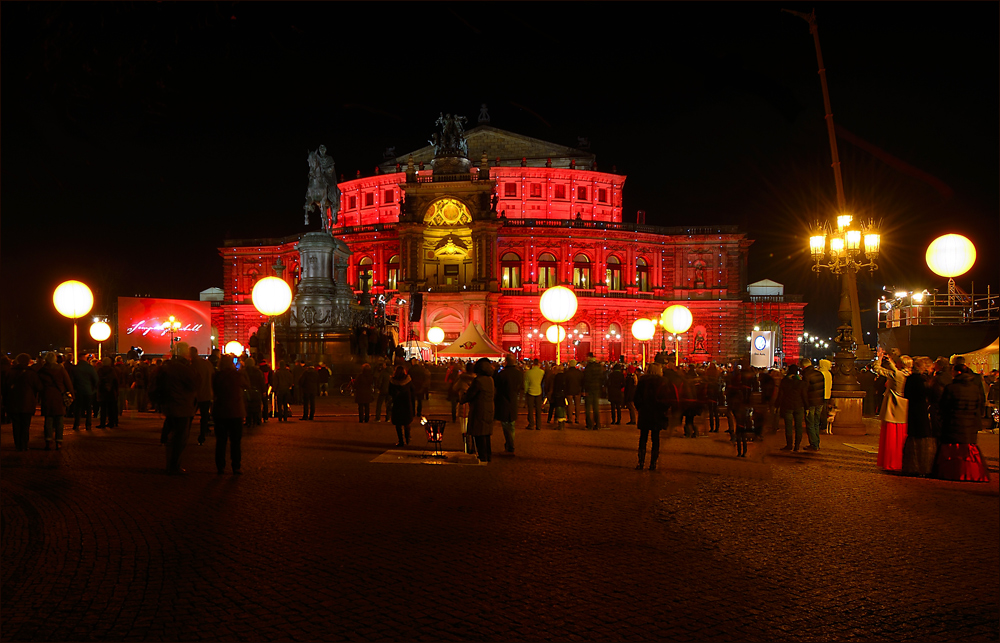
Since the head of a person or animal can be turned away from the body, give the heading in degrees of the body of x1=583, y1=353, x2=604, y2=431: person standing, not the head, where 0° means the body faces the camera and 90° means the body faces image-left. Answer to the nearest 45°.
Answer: approximately 180°

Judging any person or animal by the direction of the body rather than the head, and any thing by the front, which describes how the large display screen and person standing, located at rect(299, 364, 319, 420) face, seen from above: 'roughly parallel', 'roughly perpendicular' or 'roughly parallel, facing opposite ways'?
roughly parallel, facing opposite ways

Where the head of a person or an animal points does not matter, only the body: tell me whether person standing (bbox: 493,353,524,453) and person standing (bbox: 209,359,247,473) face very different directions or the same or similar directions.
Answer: same or similar directions

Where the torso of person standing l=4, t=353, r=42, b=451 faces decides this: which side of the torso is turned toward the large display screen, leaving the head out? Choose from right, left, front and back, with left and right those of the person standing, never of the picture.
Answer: front

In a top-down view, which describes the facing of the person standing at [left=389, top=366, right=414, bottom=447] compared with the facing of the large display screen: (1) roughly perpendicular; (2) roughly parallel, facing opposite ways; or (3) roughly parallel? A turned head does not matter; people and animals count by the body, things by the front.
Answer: roughly parallel, facing opposite ways

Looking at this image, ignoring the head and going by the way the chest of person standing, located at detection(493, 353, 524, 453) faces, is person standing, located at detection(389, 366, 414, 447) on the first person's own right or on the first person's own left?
on the first person's own left

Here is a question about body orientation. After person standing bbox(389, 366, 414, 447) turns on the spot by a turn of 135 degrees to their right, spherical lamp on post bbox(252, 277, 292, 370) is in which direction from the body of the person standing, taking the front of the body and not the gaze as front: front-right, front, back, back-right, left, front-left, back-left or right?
back

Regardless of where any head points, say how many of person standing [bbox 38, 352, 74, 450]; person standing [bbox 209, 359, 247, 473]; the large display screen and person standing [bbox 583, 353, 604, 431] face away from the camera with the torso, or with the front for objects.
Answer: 3

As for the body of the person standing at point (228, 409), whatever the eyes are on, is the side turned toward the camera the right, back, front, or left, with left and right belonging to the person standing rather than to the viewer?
back

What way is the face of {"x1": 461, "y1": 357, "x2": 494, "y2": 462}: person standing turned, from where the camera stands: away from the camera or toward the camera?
away from the camera

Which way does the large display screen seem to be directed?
toward the camera

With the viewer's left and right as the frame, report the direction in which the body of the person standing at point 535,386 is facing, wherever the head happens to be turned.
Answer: facing away from the viewer

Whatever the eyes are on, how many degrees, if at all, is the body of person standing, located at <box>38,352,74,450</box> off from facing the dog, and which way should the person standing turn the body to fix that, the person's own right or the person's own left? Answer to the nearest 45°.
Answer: approximately 90° to the person's own right

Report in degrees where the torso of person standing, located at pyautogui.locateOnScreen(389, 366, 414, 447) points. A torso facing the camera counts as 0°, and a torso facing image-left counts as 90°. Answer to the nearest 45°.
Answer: approximately 180°
